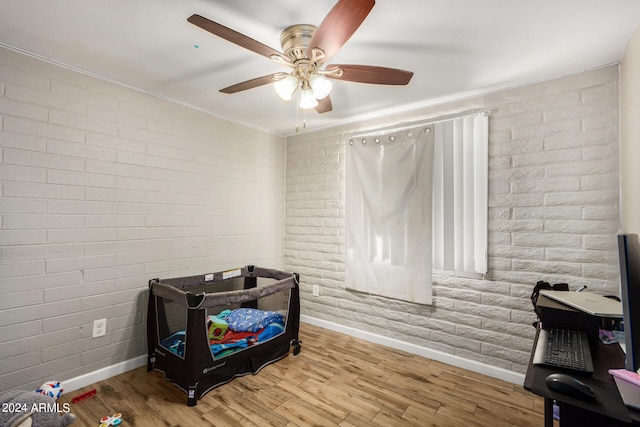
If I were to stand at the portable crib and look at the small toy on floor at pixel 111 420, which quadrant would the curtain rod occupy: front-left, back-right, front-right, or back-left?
back-left

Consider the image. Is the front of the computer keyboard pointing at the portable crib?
yes

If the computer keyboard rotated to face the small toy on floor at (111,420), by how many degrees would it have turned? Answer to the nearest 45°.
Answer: approximately 45° to its left

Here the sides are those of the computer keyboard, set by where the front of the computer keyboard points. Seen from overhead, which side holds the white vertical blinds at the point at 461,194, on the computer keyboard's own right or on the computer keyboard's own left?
on the computer keyboard's own right

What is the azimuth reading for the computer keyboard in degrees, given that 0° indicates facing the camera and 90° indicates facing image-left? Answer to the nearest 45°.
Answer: approximately 90°

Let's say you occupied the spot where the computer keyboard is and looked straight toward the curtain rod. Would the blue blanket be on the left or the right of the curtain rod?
left

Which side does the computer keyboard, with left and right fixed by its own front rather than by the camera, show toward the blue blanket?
front
